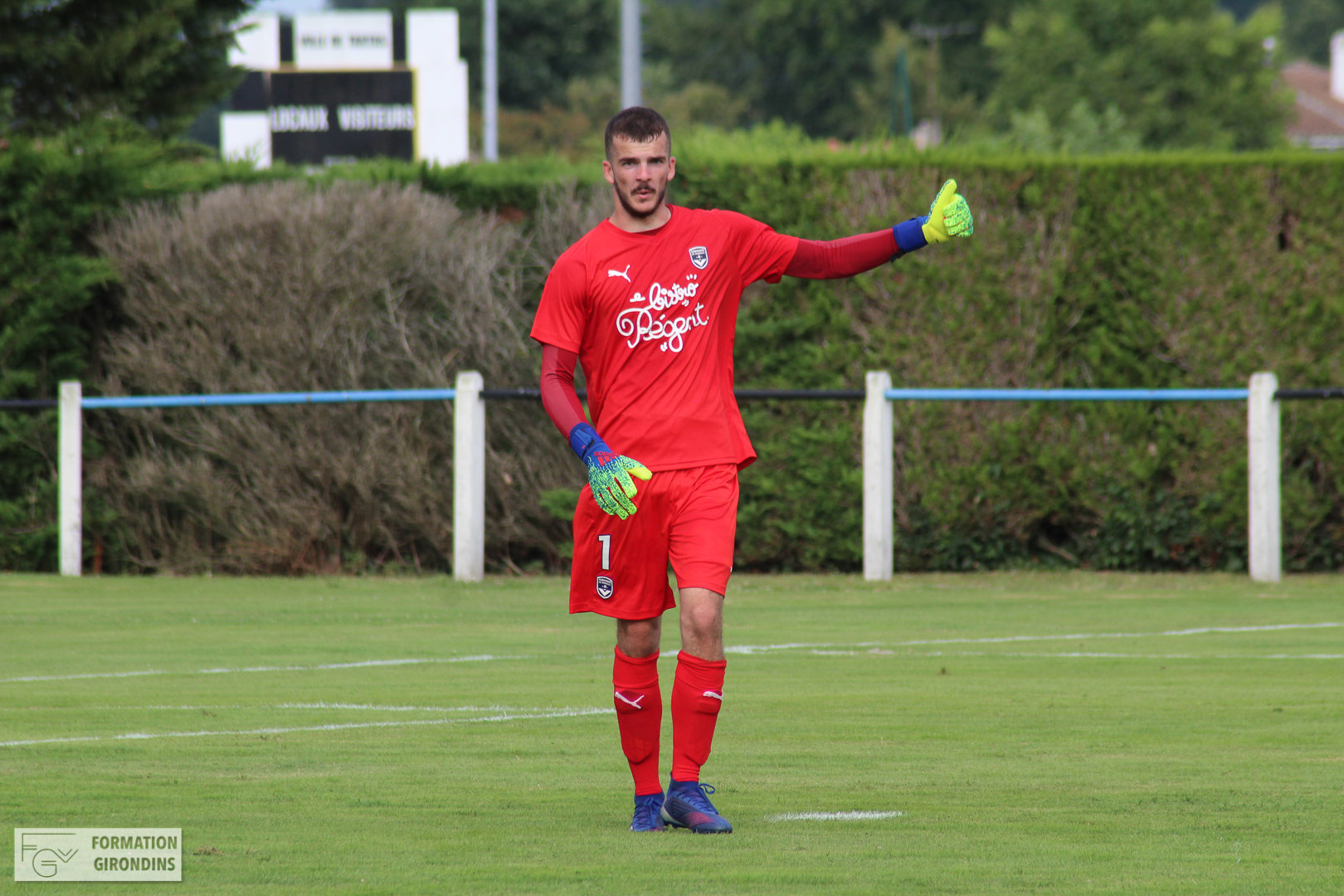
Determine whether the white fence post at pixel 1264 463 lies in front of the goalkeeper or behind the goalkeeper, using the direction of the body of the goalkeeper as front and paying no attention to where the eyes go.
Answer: behind

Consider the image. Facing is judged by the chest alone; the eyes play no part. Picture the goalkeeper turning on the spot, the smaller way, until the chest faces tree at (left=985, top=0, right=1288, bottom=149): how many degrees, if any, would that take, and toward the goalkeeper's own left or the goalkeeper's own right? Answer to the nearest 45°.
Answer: approximately 180°

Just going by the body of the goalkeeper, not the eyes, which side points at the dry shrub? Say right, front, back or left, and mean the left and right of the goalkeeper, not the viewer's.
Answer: back

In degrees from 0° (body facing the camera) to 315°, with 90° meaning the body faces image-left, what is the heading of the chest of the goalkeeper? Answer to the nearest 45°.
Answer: approximately 0°

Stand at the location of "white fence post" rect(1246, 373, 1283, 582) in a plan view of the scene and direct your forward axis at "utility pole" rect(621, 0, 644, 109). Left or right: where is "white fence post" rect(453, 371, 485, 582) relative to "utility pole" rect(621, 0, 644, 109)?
left

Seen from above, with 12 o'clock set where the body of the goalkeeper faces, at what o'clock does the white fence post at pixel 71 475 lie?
The white fence post is roughly at 5 o'clock from the goalkeeper.

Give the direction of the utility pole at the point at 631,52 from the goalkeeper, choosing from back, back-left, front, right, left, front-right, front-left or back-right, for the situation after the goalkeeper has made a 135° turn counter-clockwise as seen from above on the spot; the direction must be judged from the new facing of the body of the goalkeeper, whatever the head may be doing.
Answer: front-left

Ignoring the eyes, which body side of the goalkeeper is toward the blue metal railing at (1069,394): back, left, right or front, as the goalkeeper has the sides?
back

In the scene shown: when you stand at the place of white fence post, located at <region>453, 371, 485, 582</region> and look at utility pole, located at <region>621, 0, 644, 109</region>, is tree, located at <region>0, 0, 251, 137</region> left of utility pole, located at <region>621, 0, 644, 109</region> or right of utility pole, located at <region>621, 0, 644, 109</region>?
left
